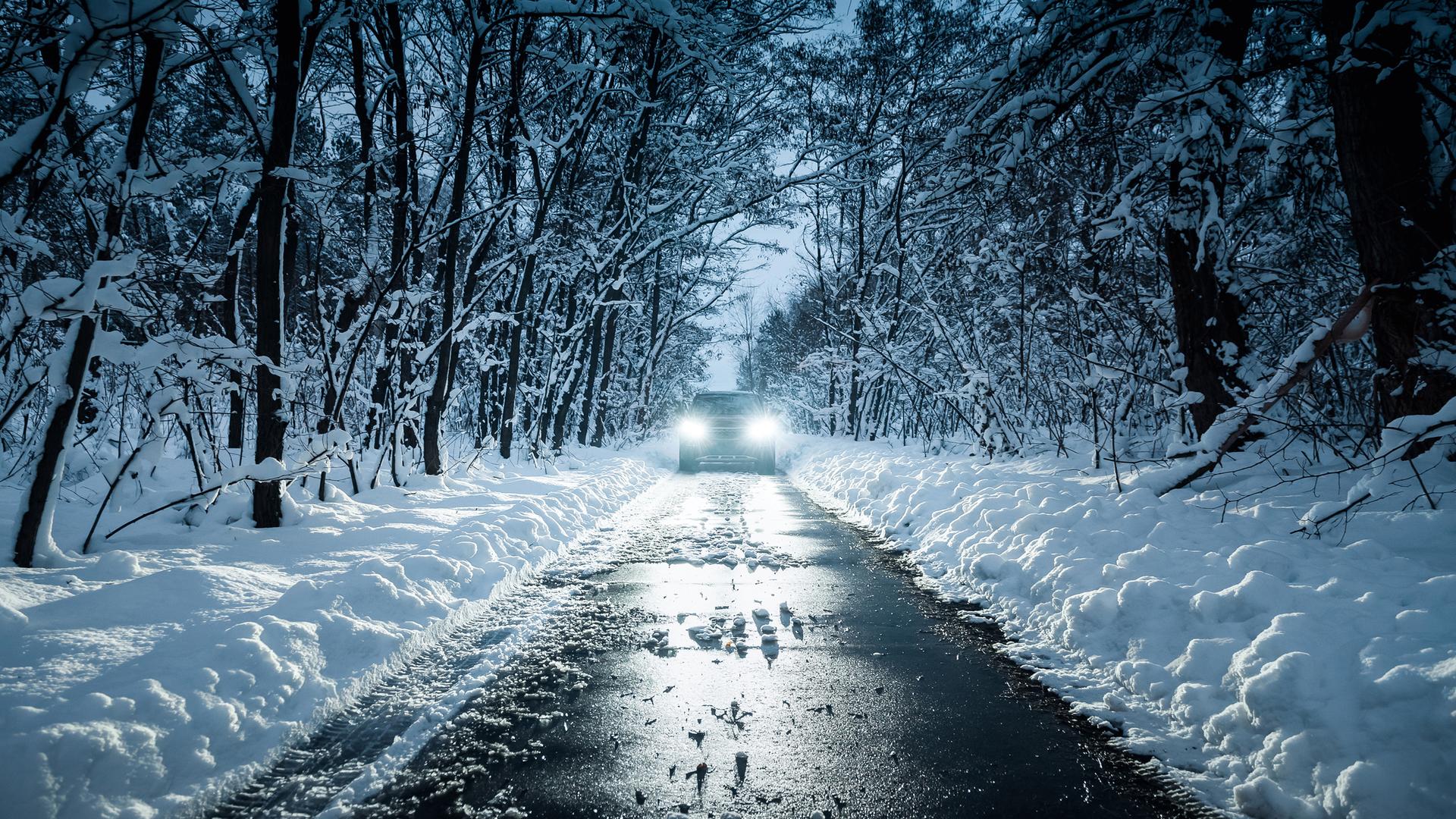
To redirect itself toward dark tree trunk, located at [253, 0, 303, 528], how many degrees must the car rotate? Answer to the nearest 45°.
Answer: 0° — it already faces it

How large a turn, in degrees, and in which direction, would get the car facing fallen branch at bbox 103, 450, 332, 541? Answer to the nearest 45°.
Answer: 0° — it already faces it

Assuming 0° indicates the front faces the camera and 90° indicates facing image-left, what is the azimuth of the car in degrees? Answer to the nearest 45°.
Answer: approximately 0°

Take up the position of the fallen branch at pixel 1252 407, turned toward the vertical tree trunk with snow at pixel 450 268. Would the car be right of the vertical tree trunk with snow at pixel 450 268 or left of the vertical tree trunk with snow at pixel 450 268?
right
